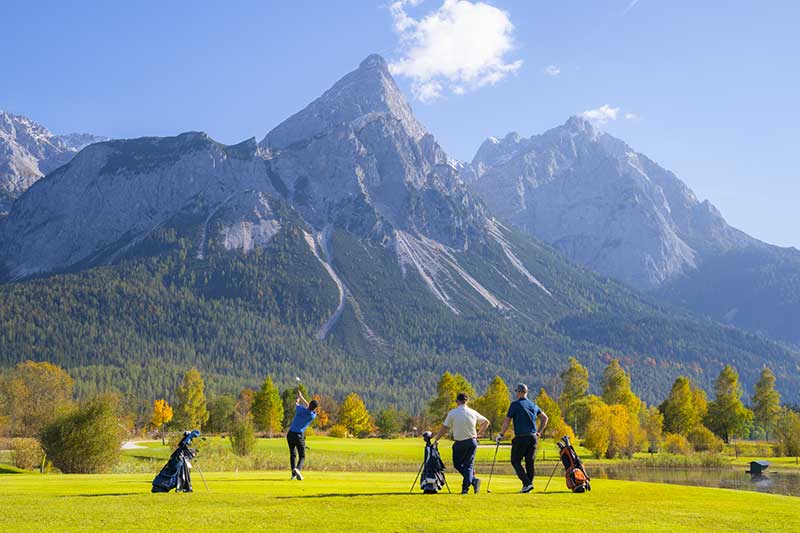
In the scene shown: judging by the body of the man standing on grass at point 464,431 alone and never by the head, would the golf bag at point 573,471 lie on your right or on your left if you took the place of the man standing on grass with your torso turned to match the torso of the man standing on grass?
on your right

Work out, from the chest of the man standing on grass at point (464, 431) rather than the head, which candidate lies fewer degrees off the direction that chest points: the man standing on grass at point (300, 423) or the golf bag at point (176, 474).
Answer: the man standing on grass

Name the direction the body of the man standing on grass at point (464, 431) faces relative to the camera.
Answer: away from the camera

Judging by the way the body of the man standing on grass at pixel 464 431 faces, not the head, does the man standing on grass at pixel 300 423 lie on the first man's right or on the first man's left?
on the first man's left

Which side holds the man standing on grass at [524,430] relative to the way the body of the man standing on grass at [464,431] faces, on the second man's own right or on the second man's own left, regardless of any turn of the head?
on the second man's own right

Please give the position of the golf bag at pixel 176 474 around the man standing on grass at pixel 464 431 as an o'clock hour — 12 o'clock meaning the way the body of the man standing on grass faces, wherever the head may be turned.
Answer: The golf bag is roughly at 9 o'clock from the man standing on grass.
